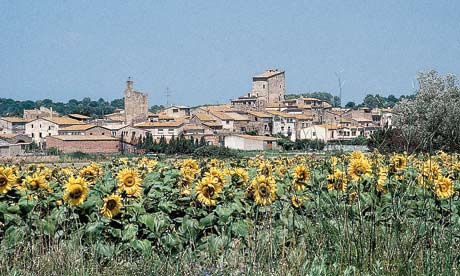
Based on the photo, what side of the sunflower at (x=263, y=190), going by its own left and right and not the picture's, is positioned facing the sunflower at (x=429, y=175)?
left

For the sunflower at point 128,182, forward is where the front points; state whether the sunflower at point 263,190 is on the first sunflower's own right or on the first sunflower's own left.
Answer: on the first sunflower's own left

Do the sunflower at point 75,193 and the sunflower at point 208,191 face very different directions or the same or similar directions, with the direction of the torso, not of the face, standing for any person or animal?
same or similar directions

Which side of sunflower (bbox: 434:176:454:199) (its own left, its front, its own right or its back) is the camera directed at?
front

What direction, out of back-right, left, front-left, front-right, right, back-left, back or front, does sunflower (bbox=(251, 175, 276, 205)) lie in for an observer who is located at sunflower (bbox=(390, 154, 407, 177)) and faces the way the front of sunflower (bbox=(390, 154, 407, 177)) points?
front-right

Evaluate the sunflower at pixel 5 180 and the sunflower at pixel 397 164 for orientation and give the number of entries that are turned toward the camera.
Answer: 2

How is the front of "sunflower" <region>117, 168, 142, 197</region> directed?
toward the camera

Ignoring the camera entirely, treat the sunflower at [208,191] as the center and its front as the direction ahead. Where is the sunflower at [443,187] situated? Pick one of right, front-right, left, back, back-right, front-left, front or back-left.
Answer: left

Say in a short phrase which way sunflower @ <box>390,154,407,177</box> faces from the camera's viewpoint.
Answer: facing the viewer

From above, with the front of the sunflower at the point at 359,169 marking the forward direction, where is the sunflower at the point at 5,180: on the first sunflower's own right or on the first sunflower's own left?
on the first sunflower's own right

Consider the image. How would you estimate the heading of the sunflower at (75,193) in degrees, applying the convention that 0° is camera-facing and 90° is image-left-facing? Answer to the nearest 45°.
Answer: approximately 0°
